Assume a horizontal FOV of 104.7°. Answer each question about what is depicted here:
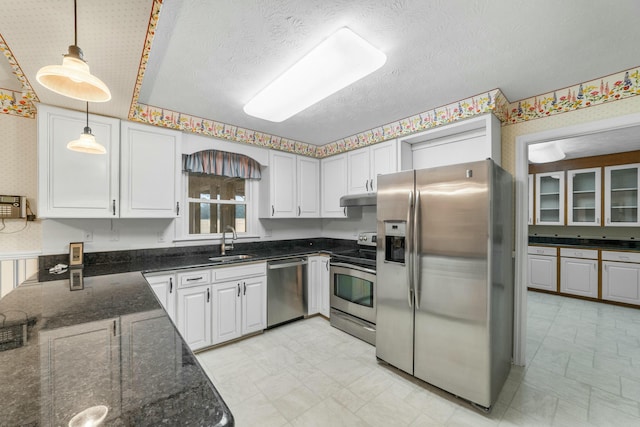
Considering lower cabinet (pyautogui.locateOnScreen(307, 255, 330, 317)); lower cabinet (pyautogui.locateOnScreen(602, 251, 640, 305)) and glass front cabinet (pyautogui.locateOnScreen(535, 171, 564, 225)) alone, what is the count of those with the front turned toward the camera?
3

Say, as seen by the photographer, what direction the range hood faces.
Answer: facing the viewer and to the left of the viewer

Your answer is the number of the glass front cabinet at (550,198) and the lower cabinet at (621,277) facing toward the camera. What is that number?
2

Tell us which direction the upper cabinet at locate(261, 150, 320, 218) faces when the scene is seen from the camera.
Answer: facing the viewer and to the right of the viewer

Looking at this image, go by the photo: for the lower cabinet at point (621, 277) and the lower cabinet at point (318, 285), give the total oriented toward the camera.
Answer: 2

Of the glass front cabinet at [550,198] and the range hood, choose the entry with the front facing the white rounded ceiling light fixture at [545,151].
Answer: the glass front cabinet

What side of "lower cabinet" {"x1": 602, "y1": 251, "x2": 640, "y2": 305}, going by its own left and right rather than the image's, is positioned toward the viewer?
front

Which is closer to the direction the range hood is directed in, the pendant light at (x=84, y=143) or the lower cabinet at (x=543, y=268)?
the pendant light

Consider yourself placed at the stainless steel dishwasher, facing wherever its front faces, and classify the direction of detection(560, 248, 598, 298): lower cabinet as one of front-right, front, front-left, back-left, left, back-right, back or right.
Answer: front-left

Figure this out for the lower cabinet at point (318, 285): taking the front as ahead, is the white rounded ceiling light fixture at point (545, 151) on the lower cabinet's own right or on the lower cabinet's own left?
on the lower cabinet's own left

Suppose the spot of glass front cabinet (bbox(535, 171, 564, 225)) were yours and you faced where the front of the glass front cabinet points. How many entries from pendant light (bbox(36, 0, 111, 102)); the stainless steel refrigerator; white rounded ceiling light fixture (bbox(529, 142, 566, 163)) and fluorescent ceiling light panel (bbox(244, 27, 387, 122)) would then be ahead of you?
4
